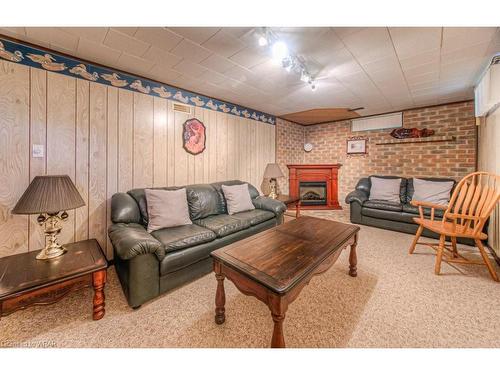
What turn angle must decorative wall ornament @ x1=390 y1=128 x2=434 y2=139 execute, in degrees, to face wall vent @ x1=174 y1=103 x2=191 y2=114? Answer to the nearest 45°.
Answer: approximately 45° to its right

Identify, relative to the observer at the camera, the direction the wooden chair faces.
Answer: facing the viewer and to the left of the viewer

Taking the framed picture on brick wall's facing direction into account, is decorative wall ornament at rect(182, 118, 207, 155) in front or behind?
in front

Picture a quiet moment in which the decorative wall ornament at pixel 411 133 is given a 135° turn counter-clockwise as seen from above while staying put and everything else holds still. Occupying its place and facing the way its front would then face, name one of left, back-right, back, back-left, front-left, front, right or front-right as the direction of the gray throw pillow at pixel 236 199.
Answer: back

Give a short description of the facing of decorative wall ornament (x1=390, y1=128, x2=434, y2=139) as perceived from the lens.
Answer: facing the viewer

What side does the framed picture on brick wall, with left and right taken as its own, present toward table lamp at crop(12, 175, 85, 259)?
front

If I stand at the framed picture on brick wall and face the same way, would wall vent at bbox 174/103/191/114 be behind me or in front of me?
in front

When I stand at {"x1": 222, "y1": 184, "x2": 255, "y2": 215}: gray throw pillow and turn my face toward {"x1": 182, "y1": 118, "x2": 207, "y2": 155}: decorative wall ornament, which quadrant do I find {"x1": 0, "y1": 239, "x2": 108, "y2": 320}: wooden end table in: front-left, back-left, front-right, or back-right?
front-left

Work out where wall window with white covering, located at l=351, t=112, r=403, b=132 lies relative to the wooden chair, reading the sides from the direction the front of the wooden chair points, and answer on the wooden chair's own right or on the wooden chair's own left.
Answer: on the wooden chair's own right

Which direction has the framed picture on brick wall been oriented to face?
toward the camera

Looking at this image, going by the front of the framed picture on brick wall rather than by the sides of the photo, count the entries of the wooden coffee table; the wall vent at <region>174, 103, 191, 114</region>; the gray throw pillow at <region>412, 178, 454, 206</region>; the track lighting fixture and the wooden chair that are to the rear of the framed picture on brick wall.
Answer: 0

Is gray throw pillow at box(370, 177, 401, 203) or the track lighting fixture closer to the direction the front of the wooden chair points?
the track lighting fixture

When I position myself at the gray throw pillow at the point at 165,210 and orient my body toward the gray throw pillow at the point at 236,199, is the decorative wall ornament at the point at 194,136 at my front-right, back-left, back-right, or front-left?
front-left

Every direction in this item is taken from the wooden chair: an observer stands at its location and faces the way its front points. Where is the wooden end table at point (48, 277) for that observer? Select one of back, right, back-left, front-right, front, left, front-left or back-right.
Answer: front

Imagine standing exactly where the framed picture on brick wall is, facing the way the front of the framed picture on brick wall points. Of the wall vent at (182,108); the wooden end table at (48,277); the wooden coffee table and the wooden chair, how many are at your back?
0

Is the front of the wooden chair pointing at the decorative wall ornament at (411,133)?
no

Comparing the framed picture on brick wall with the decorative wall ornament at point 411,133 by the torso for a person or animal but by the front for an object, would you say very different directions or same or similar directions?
same or similar directions

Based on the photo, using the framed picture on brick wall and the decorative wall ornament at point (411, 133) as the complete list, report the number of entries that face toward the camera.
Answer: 2

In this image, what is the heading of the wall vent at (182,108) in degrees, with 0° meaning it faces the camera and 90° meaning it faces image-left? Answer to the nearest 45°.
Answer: approximately 315°
